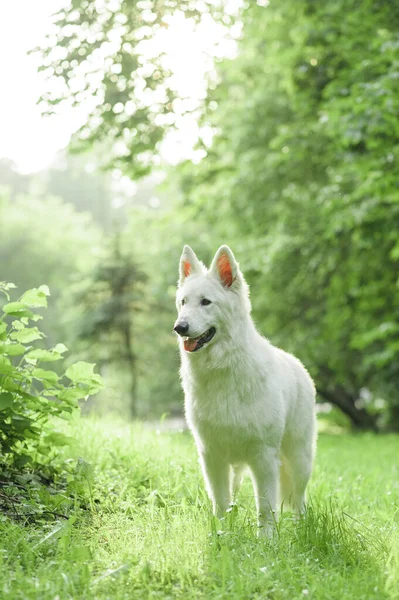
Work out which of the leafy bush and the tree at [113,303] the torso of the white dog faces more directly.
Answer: the leafy bush

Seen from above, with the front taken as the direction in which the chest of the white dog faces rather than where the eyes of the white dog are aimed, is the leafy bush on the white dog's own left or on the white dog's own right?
on the white dog's own right

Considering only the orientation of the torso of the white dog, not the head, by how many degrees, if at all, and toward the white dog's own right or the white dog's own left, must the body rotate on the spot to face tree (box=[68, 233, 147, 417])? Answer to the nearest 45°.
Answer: approximately 135° to the white dog's own right

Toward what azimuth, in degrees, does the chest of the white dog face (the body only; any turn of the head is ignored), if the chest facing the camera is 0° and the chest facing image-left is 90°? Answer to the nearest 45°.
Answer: approximately 45°

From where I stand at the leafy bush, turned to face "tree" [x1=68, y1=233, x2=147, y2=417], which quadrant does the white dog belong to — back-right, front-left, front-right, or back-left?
back-right
